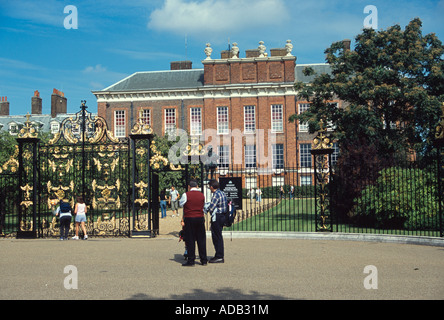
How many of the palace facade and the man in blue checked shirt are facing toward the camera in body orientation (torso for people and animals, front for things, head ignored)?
1

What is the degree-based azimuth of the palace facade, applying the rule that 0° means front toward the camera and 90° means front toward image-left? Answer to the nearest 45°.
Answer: approximately 0°

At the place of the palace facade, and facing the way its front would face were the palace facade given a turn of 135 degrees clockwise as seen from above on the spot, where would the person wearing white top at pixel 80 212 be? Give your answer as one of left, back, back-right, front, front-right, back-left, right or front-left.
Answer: back-left

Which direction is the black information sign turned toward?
toward the camera

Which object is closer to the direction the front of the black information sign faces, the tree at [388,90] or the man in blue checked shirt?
the man in blue checked shirt

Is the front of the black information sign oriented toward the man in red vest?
yes

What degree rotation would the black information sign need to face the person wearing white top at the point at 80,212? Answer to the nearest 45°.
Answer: approximately 45° to its right
